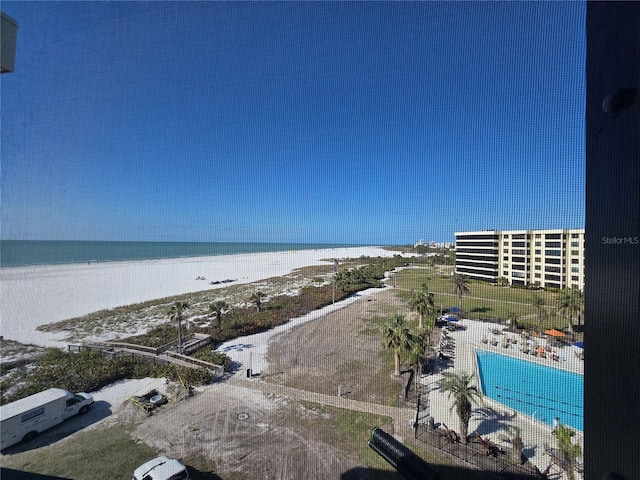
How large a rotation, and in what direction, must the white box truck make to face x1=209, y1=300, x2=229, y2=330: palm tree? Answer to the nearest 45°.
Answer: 0° — it already faces it

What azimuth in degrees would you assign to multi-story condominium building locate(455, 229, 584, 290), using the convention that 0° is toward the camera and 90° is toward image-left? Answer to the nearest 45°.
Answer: approximately 45°

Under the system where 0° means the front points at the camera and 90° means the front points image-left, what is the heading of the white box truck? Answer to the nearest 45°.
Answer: approximately 225°

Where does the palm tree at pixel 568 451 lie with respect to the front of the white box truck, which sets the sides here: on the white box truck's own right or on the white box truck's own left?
on the white box truck's own right
